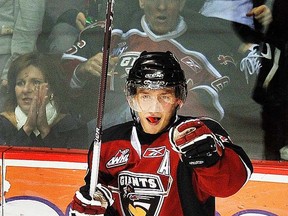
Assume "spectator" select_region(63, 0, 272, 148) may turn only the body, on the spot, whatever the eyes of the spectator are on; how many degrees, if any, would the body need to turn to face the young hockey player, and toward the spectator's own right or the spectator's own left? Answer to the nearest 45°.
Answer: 0° — they already face them

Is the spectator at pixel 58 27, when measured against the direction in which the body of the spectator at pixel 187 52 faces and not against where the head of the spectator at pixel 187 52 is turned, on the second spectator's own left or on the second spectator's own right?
on the second spectator's own right

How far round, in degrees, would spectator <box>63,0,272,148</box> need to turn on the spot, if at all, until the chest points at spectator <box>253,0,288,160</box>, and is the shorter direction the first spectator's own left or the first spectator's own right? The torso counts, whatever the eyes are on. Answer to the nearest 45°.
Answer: approximately 90° to the first spectator's own left

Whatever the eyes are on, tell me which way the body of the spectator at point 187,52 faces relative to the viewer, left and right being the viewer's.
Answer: facing the viewer

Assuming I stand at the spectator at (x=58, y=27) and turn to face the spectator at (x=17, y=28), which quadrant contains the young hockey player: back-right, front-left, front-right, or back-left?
back-left

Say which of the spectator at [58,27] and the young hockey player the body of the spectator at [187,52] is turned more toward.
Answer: the young hockey player

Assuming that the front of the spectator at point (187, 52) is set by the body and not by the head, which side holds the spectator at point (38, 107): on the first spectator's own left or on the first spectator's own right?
on the first spectator's own right

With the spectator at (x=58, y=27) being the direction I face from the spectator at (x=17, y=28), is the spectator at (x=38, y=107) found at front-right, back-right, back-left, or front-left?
front-right

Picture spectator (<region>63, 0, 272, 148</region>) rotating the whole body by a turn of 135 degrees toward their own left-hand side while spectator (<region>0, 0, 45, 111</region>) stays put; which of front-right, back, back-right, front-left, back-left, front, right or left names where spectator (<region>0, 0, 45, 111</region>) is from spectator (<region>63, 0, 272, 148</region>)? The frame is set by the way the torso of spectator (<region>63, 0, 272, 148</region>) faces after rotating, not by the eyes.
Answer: back-left

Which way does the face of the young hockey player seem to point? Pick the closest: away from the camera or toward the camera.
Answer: toward the camera

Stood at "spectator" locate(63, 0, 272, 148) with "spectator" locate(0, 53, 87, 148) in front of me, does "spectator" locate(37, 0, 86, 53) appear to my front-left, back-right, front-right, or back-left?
front-right
